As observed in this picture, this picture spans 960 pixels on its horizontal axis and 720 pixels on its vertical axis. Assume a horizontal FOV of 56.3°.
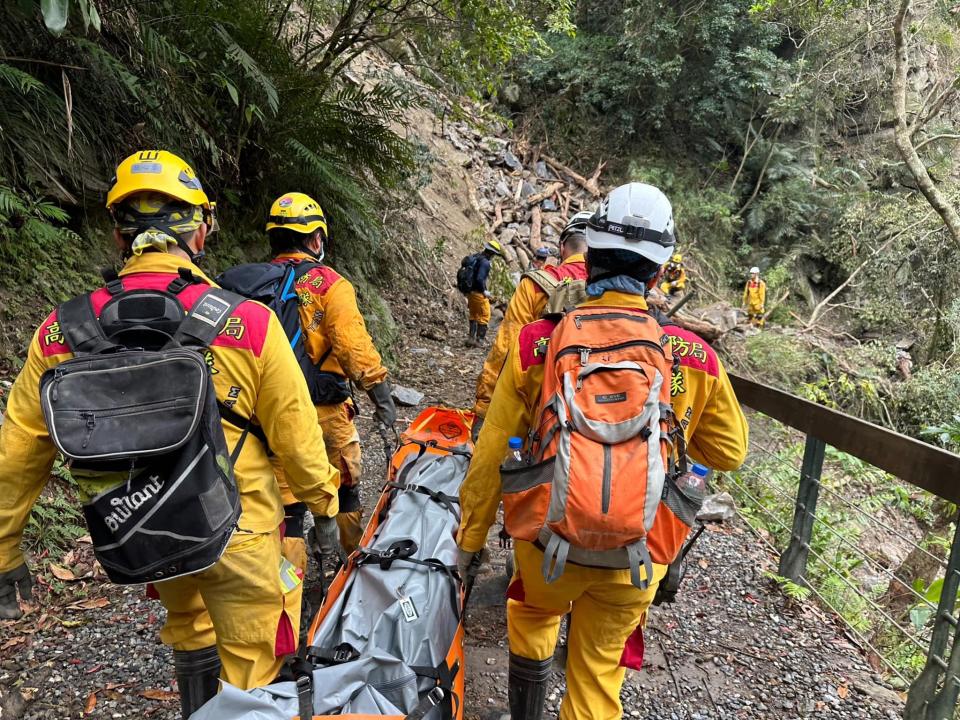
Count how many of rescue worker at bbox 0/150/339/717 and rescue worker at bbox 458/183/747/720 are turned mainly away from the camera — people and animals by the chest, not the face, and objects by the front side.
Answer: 2

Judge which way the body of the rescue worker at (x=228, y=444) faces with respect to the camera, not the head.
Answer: away from the camera

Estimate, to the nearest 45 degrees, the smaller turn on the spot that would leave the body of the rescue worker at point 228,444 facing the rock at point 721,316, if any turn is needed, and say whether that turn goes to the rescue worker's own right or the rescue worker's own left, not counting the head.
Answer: approximately 45° to the rescue worker's own right

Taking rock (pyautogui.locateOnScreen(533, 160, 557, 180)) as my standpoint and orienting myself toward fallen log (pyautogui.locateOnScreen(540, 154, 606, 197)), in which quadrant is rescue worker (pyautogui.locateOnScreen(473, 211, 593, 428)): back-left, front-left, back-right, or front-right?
back-right

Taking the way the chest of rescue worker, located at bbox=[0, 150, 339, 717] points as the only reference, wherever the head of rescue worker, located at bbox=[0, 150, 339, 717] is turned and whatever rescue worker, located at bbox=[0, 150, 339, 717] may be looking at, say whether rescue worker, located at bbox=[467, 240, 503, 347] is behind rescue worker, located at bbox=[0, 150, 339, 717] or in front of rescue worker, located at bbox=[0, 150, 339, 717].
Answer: in front

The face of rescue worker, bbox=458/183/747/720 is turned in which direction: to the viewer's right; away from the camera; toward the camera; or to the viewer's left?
away from the camera

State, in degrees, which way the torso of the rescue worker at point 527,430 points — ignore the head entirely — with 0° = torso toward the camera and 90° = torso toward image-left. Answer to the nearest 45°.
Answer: approximately 180°

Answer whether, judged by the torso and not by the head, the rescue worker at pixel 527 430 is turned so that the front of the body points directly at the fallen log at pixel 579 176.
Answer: yes

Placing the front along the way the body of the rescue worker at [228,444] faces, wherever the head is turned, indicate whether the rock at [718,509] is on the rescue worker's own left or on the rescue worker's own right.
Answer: on the rescue worker's own right

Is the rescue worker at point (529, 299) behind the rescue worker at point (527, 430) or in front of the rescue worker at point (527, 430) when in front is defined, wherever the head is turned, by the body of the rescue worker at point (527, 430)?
in front

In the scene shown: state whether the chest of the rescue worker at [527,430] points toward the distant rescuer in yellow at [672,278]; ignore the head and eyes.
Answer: yes

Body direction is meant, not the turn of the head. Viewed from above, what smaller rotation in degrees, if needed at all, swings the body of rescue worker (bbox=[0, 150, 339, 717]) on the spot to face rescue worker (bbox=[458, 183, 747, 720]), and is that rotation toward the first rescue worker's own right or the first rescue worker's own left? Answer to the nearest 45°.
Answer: approximately 90° to the first rescue worker's own right
